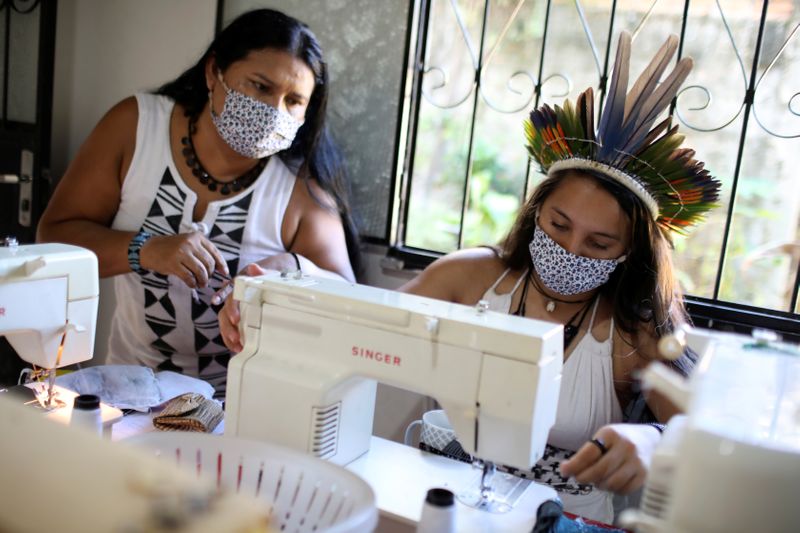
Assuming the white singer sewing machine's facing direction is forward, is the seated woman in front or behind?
in front

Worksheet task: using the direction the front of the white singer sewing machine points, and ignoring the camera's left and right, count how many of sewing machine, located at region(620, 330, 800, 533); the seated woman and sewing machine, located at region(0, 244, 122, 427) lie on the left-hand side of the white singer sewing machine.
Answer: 1

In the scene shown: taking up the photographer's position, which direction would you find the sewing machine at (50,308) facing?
facing away from the viewer

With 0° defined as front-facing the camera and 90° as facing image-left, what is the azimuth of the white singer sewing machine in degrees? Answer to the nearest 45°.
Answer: approximately 180°

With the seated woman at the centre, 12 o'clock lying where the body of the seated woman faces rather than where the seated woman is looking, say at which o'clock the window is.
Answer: The window is roughly at 6 o'clock from the seated woman.

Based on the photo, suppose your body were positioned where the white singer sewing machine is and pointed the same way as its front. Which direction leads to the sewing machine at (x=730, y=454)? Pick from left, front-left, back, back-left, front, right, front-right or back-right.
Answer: back-right

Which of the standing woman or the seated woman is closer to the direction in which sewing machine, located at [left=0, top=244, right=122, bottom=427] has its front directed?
the standing woman

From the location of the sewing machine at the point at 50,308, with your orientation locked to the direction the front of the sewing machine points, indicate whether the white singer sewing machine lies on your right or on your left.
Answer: on your right

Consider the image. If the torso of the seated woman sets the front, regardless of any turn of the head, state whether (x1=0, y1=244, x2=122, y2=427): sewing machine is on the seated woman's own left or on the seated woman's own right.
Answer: on the seated woman's own right

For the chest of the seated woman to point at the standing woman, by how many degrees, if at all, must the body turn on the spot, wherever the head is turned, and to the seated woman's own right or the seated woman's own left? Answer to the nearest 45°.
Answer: approximately 90° to the seated woman's own right

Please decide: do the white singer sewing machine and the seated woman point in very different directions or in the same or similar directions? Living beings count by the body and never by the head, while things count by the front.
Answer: very different directions

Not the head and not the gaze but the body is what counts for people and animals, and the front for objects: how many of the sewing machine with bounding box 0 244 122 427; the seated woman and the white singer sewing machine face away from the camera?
2

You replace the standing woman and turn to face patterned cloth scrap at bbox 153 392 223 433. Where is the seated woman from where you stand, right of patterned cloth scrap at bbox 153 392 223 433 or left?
left
